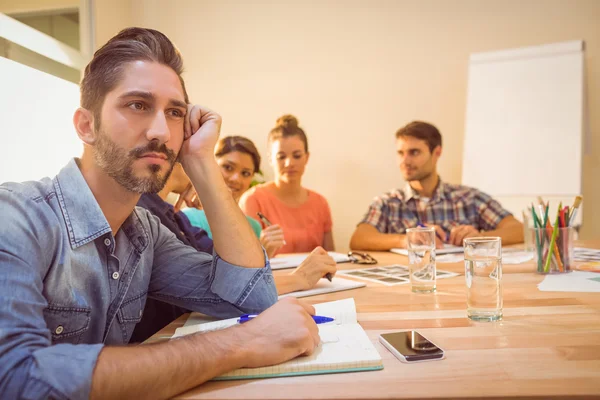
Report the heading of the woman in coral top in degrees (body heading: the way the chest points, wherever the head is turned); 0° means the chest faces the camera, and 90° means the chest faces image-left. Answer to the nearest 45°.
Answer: approximately 0°

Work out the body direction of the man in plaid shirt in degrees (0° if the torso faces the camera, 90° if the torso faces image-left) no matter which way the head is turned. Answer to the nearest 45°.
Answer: approximately 0°

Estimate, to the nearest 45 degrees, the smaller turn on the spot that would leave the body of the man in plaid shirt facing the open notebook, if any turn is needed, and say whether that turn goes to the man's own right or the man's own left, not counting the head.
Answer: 0° — they already face it

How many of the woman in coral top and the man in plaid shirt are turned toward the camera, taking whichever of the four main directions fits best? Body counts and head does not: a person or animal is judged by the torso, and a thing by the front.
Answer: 2

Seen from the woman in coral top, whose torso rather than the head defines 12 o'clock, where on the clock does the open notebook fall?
The open notebook is roughly at 12 o'clock from the woman in coral top.
